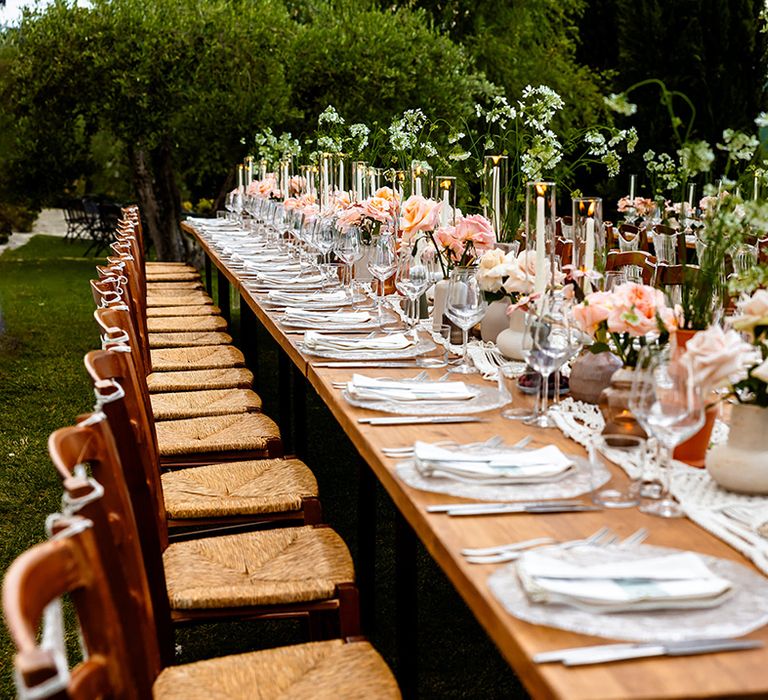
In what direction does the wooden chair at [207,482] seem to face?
to the viewer's right

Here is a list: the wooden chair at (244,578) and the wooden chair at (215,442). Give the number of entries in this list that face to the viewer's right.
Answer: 2

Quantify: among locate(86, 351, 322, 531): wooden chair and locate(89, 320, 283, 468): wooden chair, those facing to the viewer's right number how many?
2

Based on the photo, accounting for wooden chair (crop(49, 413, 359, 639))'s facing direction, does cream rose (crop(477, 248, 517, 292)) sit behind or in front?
in front

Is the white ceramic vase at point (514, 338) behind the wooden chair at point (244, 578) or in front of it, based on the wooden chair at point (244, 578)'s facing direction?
in front

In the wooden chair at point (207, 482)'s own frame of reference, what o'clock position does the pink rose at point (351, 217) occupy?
The pink rose is roughly at 10 o'clock from the wooden chair.

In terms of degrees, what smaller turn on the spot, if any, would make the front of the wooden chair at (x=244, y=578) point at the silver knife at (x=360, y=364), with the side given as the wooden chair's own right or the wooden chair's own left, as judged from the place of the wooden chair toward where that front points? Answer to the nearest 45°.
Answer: approximately 45° to the wooden chair's own left

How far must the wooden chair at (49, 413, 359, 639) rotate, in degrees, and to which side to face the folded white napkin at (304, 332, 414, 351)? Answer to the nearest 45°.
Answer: approximately 45° to its left

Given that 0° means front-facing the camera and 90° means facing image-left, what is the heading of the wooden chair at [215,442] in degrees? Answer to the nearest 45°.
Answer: approximately 270°

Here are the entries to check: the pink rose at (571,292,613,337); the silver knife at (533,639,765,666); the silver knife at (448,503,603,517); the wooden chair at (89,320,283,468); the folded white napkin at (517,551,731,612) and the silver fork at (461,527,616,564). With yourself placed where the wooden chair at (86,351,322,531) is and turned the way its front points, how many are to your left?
1

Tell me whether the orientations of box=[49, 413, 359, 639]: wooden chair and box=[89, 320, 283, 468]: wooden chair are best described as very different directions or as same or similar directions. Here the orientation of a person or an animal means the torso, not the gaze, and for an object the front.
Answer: same or similar directions

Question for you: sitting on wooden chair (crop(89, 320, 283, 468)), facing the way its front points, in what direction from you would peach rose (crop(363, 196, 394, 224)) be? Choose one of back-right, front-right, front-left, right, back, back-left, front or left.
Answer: front-left

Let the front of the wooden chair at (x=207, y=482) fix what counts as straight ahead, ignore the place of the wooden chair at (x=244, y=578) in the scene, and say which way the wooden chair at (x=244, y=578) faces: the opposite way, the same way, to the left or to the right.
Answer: the same way

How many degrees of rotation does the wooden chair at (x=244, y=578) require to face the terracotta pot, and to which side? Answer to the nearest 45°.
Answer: approximately 45° to its right

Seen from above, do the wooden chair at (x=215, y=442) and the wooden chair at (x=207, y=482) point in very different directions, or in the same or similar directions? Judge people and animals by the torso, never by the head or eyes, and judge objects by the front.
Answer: same or similar directions

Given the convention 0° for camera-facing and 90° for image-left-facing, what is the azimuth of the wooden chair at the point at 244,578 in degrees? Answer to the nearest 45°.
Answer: approximately 270°
